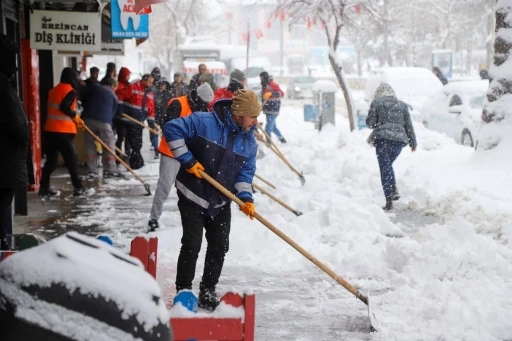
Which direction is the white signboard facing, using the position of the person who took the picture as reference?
facing the viewer

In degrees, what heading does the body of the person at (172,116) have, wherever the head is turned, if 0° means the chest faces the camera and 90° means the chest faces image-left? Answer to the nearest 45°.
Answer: approximately 270°

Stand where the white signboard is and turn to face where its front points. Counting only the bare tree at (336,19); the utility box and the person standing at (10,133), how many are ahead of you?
1

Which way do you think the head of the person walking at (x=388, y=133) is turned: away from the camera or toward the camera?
away from the camera

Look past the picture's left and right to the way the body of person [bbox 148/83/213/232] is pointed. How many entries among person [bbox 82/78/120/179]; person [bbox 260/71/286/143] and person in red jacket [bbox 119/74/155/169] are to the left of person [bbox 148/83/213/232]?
3

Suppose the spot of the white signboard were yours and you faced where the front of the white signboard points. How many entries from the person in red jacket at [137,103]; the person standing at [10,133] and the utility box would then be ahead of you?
1

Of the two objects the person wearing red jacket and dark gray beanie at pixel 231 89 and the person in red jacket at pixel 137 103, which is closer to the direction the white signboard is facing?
the person wearing red jacket and dark gray beanie
